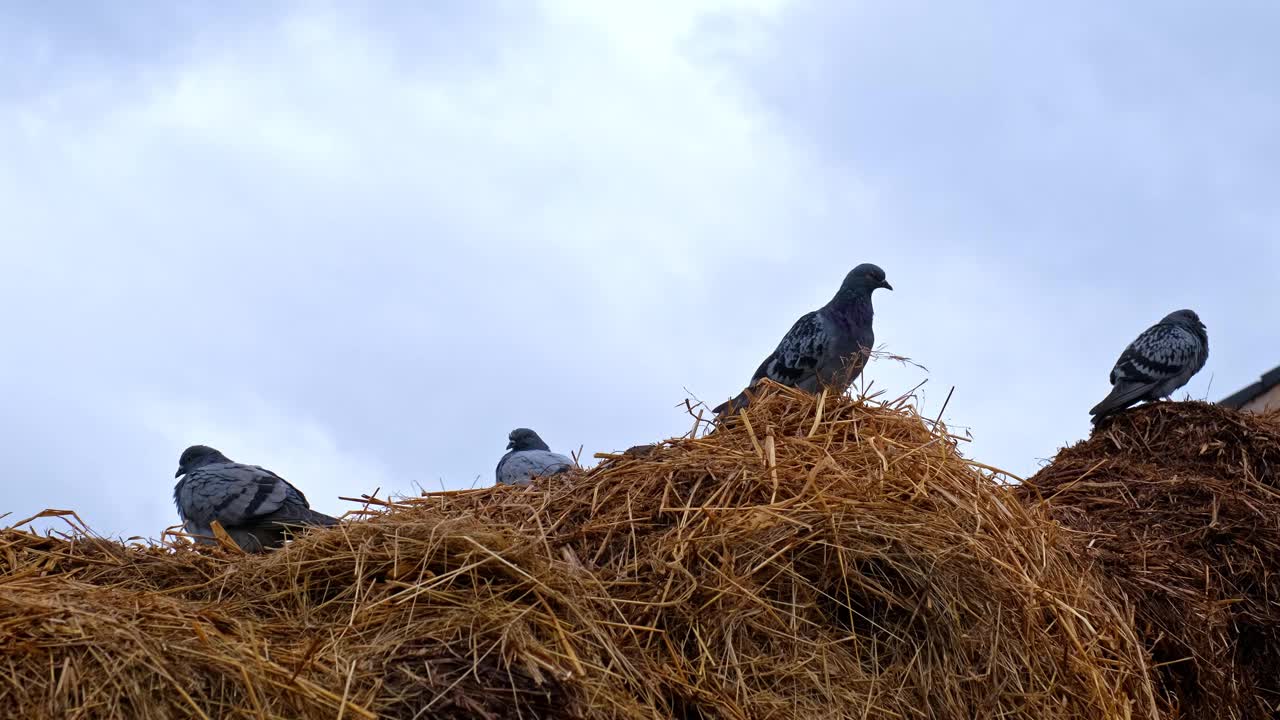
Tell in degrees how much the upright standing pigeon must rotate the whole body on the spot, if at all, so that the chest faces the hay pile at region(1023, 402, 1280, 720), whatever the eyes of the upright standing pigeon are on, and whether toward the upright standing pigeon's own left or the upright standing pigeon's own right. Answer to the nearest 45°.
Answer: approximately 45° to the upright standing pigeon's own right

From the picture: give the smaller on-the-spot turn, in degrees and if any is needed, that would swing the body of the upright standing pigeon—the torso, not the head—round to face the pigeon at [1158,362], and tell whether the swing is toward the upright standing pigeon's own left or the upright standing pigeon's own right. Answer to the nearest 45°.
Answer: approximately 45° to the upright standing pigeon's own left

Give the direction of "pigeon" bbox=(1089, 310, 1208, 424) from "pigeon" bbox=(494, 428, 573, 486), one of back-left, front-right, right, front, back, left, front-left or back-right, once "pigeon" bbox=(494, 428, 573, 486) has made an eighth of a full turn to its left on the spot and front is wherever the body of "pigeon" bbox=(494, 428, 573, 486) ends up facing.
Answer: back-left

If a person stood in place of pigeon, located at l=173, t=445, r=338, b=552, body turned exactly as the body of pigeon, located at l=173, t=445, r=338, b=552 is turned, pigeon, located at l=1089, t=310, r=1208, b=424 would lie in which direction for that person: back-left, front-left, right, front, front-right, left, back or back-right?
back

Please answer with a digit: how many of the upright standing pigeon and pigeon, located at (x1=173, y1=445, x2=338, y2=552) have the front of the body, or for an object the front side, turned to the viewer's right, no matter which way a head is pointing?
1

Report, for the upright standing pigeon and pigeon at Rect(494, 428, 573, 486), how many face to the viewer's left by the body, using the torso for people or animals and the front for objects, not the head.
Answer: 1

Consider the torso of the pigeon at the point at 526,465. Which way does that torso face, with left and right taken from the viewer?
facing to the left of the viewer

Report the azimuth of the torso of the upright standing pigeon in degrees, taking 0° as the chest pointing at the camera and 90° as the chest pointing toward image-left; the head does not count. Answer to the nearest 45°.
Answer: approximately 270°

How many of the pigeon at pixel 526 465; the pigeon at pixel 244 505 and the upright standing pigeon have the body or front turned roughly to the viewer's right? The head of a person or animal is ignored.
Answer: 1

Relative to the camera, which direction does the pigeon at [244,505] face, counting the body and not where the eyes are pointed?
to the viewer's left

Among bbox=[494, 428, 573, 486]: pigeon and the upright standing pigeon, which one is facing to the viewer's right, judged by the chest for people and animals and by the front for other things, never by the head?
the upright standing pigeon

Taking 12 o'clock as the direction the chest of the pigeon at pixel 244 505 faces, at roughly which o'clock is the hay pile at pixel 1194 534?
The hay pile is roughly at 7 o'clock from the pigeon.

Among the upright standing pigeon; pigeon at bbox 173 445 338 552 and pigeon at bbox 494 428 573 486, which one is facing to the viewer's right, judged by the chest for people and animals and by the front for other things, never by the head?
the upright standing pigeon
